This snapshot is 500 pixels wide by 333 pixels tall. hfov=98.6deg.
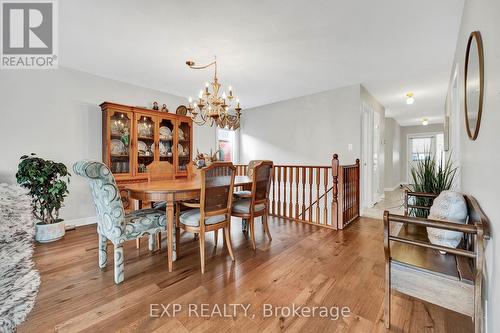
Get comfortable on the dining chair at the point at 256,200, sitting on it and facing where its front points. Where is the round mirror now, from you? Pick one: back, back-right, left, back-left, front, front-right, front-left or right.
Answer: back

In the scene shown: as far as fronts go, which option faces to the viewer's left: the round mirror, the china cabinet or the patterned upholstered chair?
the round mirror

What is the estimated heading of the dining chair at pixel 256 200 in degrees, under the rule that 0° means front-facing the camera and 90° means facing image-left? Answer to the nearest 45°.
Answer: approximately 135°

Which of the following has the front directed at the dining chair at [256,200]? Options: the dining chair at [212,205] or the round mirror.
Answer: the round mirror

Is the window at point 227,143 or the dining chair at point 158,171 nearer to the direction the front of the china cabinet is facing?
the dining chair

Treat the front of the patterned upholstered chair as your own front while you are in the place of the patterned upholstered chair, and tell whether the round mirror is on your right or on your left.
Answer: on your right

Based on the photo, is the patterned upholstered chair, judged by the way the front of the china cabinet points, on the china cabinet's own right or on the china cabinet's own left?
on the china cabinet's own right

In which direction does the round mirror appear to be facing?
to the viewer's left

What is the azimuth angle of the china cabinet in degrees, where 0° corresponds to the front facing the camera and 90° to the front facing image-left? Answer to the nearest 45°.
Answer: approximately 315°

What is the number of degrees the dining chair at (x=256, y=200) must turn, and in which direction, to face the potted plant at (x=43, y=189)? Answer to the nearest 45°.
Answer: approximately 45° to its left

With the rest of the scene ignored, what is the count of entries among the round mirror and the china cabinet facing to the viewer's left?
1

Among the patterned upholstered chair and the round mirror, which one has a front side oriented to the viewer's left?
the round mirror

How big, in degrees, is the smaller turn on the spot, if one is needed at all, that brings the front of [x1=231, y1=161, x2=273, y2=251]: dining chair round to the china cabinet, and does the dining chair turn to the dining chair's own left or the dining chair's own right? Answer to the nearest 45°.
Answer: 0° — it already faces it

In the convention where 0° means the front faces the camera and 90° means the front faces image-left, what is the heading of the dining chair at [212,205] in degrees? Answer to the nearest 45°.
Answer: approximately 135°
